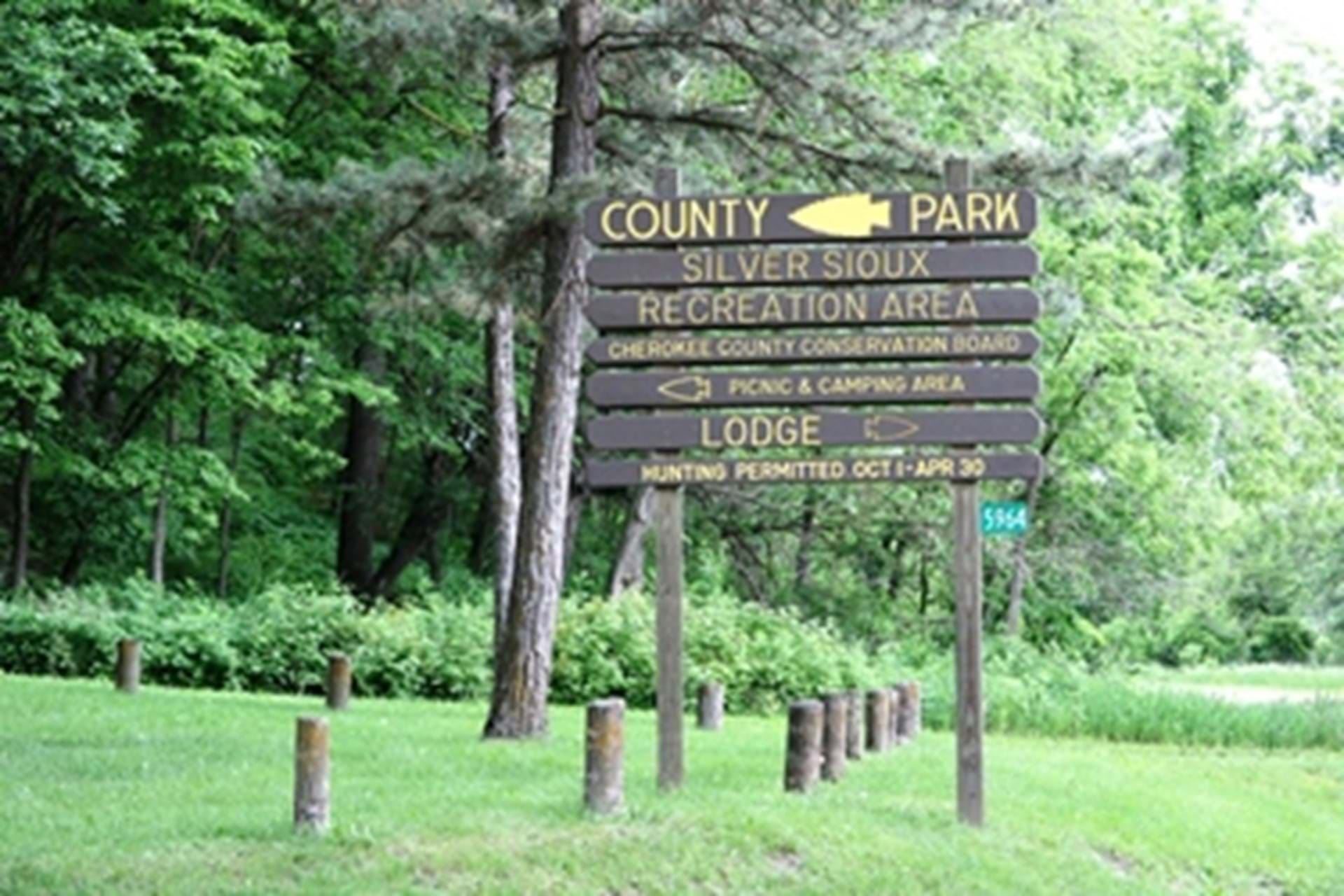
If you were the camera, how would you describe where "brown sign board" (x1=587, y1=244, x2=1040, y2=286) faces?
facing the viewer

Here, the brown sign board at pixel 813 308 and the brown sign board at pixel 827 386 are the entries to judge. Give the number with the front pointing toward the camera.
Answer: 2

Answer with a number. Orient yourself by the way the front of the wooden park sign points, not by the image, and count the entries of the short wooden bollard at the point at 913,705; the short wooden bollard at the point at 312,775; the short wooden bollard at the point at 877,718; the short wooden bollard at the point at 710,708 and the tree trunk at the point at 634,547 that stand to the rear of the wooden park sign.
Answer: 4

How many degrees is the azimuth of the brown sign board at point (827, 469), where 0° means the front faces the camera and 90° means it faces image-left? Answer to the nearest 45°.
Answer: approximately 0°

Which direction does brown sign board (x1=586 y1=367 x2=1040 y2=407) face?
toward the camera

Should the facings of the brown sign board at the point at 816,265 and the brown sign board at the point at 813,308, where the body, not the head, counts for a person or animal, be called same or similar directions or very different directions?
same or similar directions

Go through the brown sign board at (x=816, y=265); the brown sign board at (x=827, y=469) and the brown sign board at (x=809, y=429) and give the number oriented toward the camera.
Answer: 3

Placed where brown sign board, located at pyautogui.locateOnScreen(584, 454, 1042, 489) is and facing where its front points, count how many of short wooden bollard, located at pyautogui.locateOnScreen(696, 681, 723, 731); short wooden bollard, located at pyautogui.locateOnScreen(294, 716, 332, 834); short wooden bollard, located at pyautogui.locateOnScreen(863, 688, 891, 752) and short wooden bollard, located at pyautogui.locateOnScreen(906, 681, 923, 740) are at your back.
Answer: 3

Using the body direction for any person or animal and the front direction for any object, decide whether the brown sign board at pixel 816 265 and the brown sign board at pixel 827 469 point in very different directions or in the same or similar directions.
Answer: same or similar directions

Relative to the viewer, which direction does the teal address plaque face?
toward the camera
